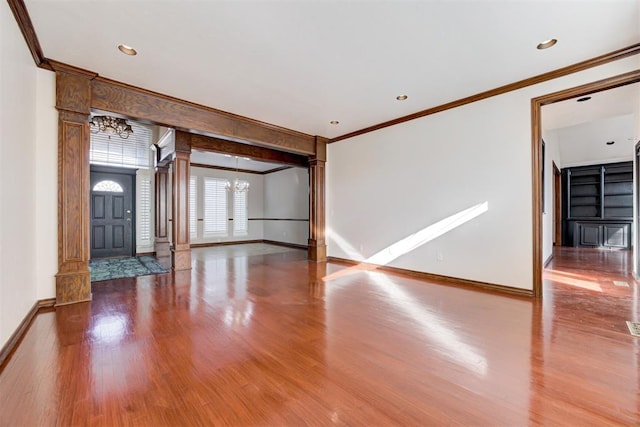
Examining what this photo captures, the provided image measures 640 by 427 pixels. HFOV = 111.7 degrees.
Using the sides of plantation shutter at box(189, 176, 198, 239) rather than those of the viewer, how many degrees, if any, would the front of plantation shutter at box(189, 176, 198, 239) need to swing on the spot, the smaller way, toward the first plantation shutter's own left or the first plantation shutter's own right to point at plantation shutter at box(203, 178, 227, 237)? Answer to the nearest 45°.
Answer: approximately 90° to the first plantation shutter's own left

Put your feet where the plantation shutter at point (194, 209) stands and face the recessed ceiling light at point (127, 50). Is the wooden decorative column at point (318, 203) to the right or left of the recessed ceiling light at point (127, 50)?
left

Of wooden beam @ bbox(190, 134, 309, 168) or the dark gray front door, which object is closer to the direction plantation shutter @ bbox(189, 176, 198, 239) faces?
the wooden beam

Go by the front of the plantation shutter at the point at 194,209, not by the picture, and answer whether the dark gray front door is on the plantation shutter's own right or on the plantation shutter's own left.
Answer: on the plantation shutter's own right

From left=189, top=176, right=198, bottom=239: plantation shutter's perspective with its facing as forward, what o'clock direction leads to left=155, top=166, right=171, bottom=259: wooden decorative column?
The wooden decorative column is roughly at 1 o'clock from the plantation shutter.

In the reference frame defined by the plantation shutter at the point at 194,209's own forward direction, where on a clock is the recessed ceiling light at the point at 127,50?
The recessed ceiling light is roughly at 12 o'clock from the plantation shutter.

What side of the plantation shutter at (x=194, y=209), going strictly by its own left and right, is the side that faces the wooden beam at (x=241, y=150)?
front

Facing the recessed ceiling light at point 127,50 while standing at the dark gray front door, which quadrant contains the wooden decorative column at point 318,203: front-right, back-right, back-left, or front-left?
front-left

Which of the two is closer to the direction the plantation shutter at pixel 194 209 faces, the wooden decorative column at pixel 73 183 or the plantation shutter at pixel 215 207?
the wooden decorative column

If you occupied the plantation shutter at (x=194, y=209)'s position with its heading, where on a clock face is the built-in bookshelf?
The built-in bookshelf is roughly at 10 o'clock from the plantation shutter.

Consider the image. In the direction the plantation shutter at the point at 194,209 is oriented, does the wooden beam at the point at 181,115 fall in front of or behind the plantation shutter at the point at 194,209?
in front

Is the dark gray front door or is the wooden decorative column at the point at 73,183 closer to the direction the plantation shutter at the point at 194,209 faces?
the wooden decorative column
